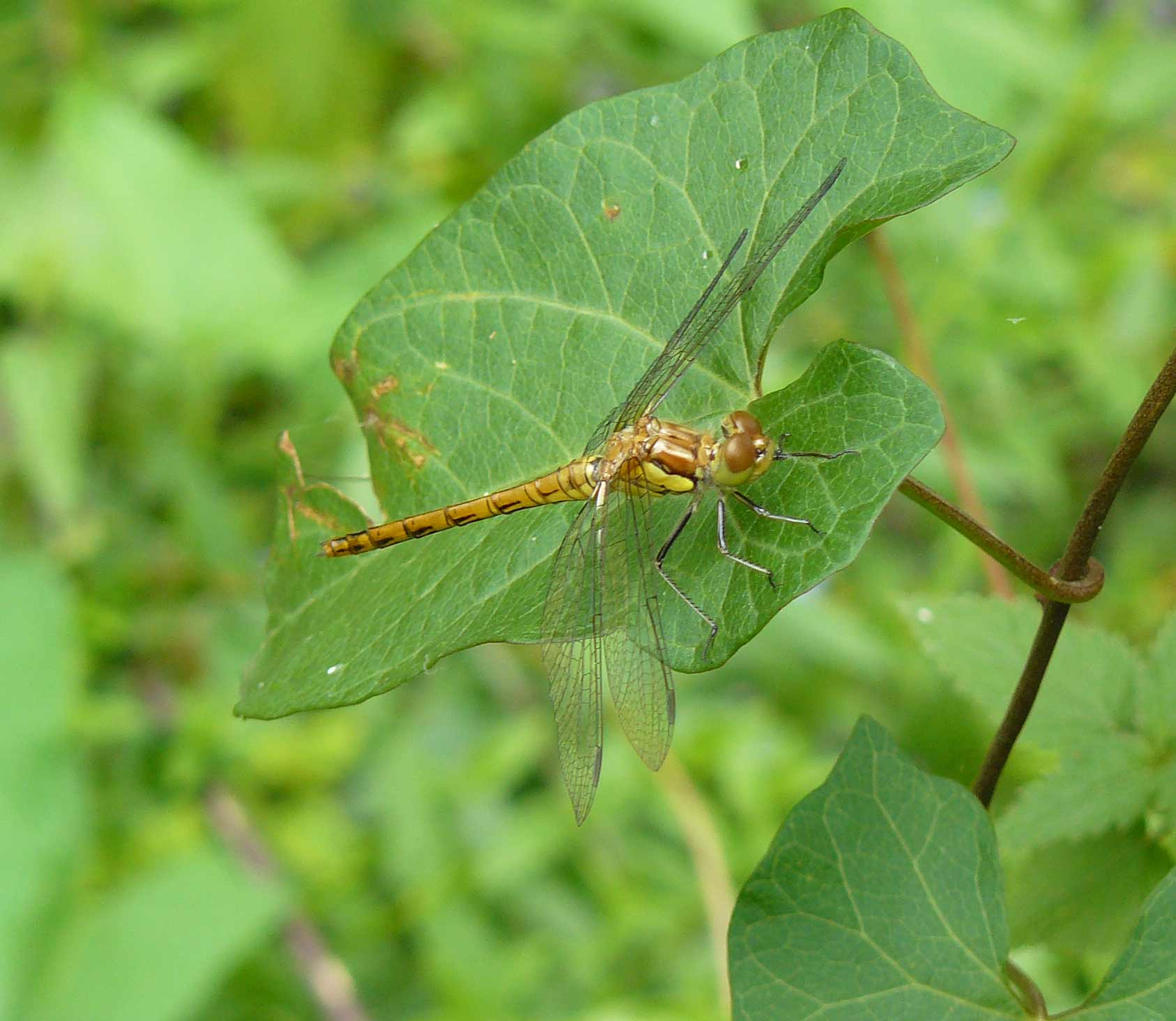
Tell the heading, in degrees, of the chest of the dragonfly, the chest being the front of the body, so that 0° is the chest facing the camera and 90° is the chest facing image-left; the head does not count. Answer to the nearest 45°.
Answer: approximately 270°
